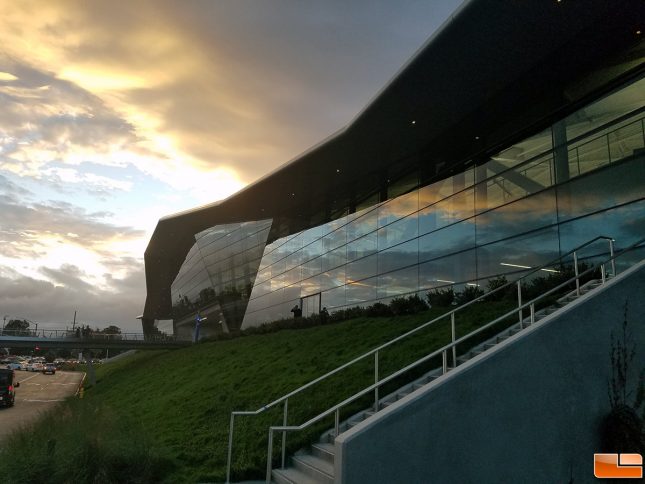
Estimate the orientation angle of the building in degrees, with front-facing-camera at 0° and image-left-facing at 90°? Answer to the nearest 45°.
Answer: approximately 45°

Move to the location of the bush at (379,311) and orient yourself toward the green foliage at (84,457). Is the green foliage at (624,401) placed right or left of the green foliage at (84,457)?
left

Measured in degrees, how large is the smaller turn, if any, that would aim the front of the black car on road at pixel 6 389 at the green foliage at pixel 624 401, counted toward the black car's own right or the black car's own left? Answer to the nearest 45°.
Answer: approximately 180°

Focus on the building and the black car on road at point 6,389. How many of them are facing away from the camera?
1

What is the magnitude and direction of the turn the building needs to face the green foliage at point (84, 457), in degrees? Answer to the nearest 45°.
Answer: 0° — it already faces it

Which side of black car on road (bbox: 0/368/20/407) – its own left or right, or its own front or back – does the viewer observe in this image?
back

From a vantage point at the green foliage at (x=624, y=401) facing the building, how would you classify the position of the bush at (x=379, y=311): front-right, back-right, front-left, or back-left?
front-left

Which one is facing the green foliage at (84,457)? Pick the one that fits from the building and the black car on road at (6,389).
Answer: the building

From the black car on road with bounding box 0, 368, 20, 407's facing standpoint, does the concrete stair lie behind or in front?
behind
